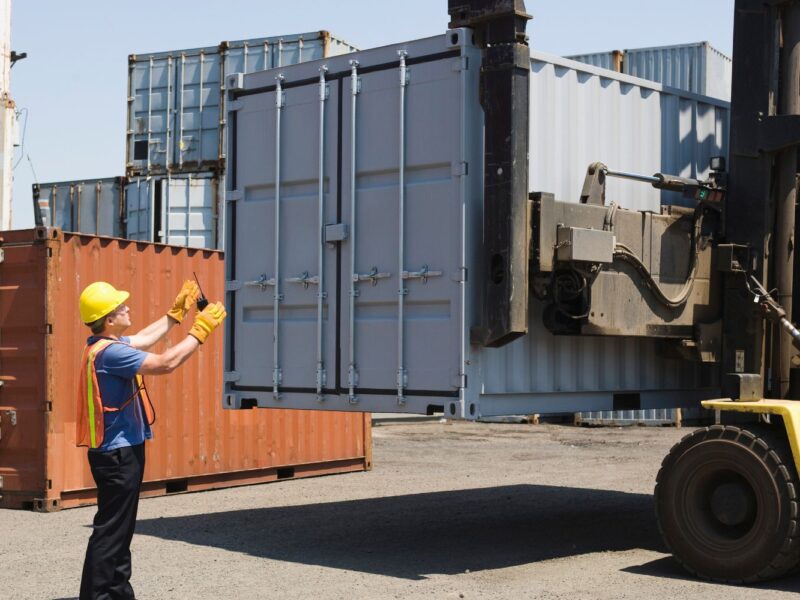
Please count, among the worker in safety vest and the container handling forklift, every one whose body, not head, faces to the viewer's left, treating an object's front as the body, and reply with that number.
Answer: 1

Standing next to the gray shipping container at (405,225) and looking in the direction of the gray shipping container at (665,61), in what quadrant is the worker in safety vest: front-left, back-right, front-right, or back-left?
back-left

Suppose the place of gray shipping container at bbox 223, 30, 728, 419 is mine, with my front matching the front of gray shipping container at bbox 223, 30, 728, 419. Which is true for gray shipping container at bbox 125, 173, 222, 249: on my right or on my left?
on my right

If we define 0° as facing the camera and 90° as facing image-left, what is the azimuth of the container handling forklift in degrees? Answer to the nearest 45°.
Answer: approximately 90°

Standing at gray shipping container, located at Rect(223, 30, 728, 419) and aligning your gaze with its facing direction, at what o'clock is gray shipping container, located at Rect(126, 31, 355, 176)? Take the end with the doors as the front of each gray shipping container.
gray shipping container, located at Rect(126, 31, 355, 176) is roughly at 4 o'clock from gray shipping container, located at Rect(223, 30, 728, 419).

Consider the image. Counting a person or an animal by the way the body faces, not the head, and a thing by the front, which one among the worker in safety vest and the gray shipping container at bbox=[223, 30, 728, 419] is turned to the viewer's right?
the worker in safety vest

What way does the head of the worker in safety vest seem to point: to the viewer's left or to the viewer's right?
to the viewer's right

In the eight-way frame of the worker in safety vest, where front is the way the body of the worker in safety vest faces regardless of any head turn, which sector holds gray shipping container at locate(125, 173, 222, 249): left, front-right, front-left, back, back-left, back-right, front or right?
left

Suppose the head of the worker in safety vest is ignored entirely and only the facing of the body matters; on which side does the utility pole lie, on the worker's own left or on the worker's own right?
on the worker's own left

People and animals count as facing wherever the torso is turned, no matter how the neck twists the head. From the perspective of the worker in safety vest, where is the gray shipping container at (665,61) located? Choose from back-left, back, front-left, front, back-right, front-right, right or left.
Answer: front-left

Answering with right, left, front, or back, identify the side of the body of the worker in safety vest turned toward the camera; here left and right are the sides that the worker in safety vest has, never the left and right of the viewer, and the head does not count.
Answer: right

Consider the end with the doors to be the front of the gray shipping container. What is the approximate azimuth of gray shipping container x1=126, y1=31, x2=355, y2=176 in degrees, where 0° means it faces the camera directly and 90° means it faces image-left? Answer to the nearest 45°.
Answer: approximately 45°

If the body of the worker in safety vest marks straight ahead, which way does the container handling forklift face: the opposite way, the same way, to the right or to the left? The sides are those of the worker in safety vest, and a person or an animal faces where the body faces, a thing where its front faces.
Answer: the opposite way

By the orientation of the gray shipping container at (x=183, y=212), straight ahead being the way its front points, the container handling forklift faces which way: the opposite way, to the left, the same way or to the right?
to the right
